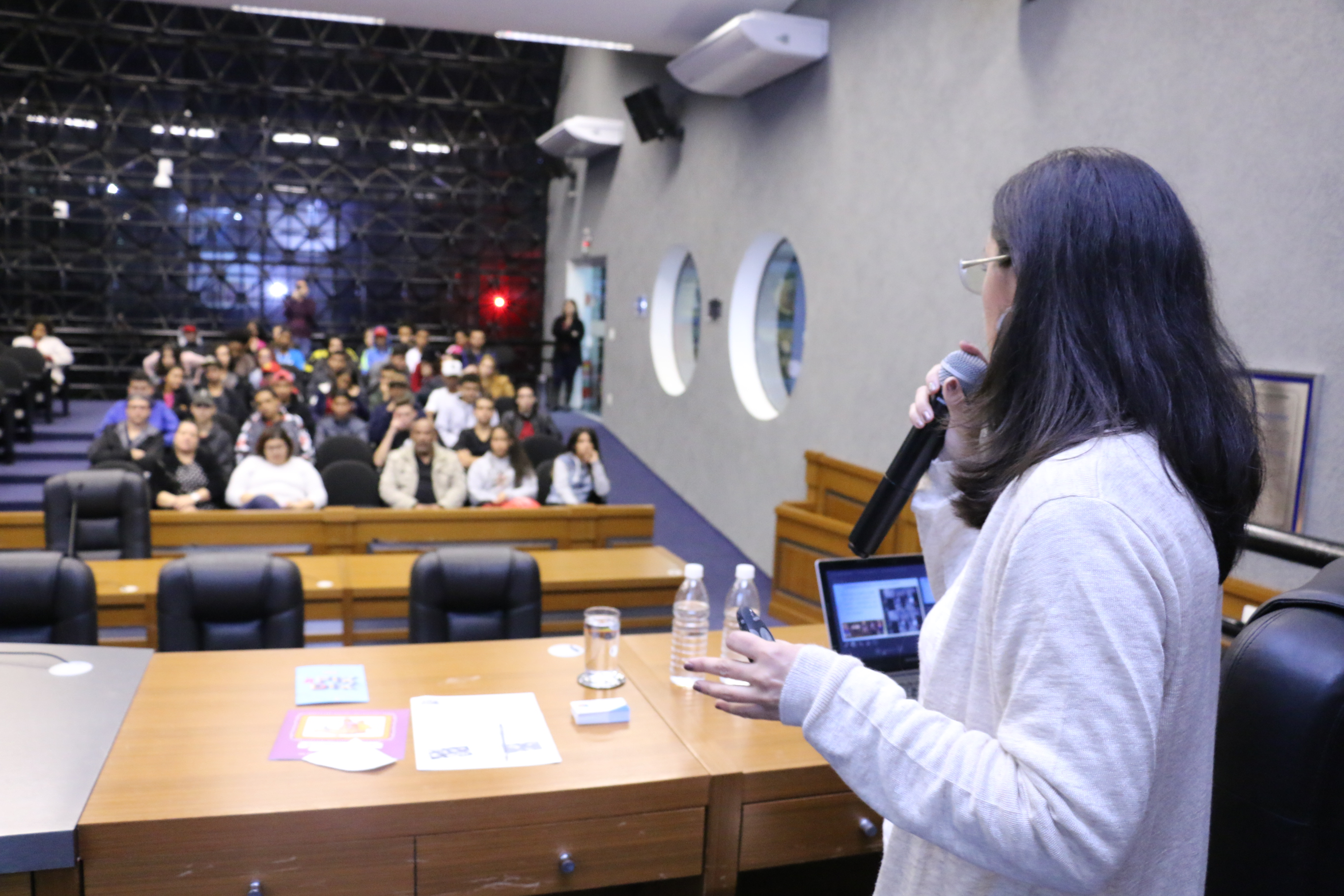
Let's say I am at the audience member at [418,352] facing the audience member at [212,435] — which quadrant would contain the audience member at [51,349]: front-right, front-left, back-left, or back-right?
front-right

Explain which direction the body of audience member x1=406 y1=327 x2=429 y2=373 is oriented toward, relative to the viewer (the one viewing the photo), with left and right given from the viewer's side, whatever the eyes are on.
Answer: facing the viewer

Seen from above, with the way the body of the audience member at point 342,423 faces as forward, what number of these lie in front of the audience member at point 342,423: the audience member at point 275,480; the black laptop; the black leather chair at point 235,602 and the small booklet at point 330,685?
4

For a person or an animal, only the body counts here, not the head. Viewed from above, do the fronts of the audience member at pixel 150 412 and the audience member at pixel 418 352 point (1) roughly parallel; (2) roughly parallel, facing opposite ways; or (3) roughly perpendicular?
roughly parallel

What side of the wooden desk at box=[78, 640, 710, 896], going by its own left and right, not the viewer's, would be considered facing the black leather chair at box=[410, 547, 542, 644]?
back

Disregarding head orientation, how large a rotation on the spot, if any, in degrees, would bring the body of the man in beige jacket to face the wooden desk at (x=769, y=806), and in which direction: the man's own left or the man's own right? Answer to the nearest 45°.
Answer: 0° — they already face it

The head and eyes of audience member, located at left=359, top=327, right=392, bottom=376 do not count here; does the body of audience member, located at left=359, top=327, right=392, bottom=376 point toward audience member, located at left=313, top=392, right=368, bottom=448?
yes

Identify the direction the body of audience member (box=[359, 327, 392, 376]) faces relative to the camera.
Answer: toward the camera

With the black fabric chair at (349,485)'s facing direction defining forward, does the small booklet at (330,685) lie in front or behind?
in front

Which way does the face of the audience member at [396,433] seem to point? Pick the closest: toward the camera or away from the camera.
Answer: toward the camera

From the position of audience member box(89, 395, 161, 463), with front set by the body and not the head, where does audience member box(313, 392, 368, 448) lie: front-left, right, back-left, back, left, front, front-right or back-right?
back-left

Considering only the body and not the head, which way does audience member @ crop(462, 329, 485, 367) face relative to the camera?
toward the camera

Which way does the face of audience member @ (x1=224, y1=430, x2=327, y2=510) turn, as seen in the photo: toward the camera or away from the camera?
toward the camera
